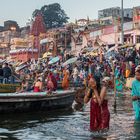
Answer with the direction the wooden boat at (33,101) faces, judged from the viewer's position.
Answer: facing to the right of the viewer

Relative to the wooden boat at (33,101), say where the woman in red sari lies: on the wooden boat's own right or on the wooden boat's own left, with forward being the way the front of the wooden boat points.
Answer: on the wooden boat's own right

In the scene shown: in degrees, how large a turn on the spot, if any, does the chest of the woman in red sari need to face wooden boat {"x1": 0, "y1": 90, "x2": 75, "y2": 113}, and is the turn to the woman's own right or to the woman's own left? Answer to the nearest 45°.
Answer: approximately 90° to the woman's own right

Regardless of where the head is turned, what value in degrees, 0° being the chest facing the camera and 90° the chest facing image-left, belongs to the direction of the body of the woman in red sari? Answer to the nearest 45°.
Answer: approximately 45°

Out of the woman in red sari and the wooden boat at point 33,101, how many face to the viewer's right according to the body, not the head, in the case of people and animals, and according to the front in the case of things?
1
